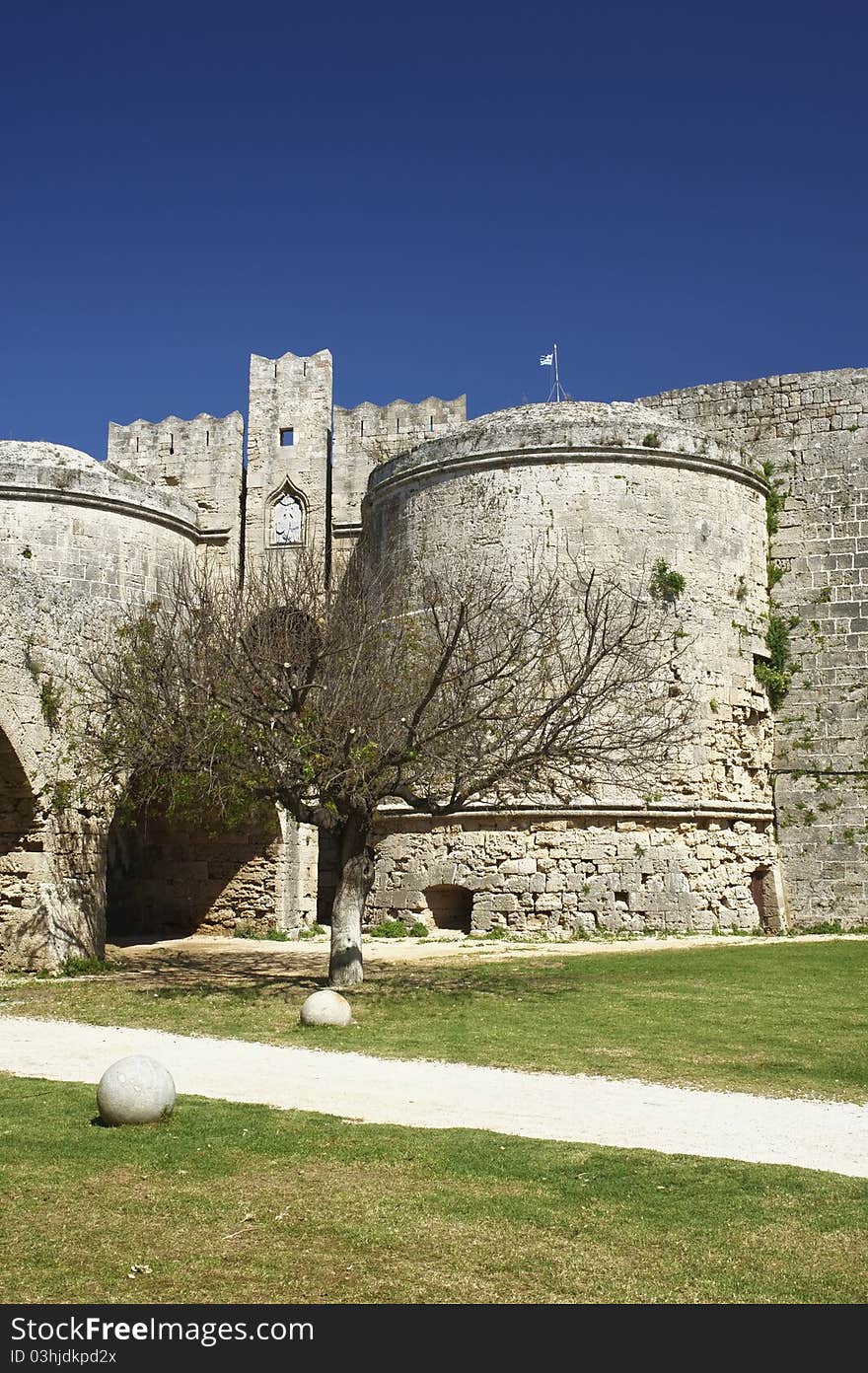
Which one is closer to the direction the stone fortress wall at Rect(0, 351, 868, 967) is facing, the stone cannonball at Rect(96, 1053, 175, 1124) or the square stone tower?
the stone cannonball

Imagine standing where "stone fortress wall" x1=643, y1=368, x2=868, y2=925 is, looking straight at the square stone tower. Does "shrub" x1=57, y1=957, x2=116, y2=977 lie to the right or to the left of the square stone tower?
left

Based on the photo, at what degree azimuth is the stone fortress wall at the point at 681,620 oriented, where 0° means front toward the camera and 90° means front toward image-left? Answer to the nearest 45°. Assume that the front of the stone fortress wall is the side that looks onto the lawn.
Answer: approximately 0°

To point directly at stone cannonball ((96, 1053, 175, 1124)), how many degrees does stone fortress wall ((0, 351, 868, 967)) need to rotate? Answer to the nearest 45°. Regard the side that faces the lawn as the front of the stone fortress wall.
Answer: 0° — it already faces it

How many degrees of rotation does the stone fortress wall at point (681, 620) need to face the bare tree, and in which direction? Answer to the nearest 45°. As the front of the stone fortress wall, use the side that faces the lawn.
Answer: approximately 45° to its right
